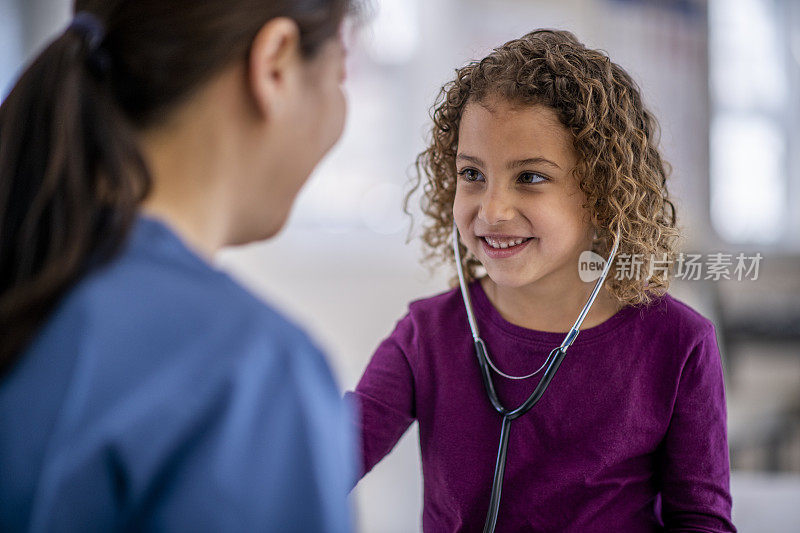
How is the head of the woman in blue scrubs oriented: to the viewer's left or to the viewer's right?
to the viewer's right

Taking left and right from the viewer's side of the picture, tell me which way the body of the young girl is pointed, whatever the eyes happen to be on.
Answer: facing the viewer and to the left of the viewer

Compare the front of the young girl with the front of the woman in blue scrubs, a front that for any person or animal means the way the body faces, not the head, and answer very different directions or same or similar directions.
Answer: very different directions

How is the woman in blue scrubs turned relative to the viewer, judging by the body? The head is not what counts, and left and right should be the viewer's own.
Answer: facing away from the viewer and to the right of the viewer

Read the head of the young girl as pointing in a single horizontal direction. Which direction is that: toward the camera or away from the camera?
toward the camera
